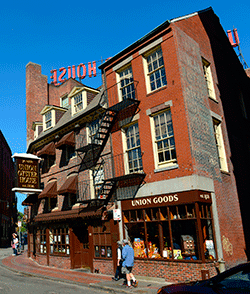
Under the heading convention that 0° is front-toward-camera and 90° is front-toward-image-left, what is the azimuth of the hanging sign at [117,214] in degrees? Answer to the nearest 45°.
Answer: approximately 0°

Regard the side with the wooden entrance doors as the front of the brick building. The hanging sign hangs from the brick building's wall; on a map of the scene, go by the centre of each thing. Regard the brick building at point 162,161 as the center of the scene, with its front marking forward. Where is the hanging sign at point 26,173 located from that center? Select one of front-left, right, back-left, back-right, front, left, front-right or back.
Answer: right

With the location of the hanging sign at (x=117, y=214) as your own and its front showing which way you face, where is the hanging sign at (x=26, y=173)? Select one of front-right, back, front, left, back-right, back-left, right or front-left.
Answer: back-right
